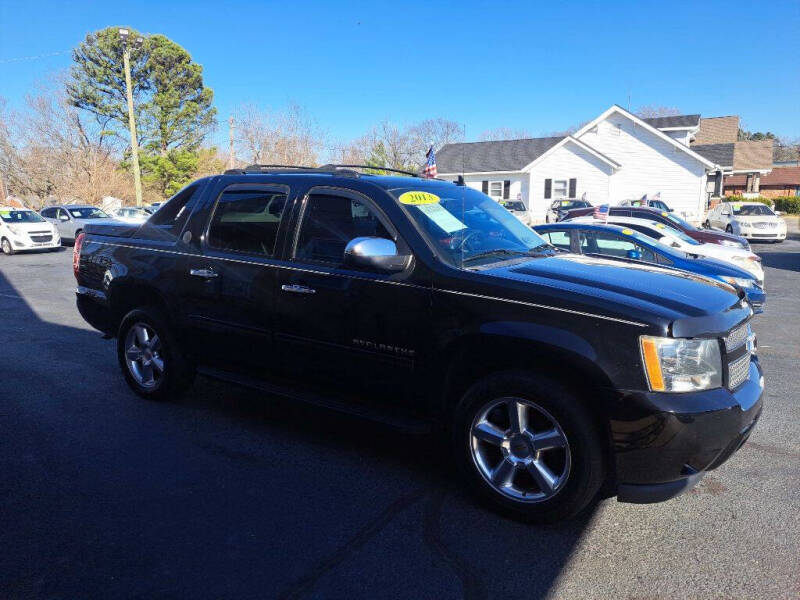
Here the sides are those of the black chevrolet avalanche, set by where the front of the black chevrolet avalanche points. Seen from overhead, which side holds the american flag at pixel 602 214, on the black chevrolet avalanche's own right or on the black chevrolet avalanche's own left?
on the black chevrolet avalanche's own left

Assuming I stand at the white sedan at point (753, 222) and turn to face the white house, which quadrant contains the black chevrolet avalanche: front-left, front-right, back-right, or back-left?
back-left

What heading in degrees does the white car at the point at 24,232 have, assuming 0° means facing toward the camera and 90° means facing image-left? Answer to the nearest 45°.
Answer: approximately 315°

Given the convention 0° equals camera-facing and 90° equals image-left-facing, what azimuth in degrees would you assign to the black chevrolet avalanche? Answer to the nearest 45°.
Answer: approximately 315°

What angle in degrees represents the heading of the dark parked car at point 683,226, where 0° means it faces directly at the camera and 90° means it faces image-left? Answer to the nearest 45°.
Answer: approximately 270°

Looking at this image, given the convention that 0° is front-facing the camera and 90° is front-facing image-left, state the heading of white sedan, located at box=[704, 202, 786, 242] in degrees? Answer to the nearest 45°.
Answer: approximately 315°

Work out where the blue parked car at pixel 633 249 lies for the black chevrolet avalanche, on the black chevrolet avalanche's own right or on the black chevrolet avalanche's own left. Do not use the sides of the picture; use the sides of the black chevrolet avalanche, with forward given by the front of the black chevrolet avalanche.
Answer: on the black chevrolet avalanche's own left

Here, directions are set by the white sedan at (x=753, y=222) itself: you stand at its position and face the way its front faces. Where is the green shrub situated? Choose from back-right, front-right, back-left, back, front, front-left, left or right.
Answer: back-left
